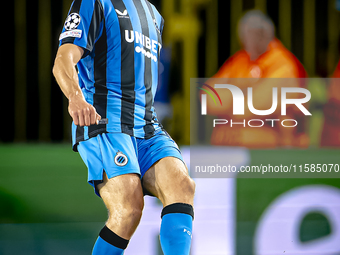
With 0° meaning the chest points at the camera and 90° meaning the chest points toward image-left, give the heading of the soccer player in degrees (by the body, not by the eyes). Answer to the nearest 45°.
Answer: approximately 315°

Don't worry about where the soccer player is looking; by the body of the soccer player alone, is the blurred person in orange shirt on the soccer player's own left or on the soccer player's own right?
on the soccer player's own left

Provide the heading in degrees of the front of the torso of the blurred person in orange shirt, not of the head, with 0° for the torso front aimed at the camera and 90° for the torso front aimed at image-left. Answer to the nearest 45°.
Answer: approximately 0°

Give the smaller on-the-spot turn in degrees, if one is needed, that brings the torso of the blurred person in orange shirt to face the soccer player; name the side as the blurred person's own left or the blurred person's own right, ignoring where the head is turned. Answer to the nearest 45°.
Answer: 0° — they already face them
